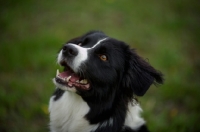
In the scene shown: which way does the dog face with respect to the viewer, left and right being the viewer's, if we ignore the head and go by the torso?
facing the viewer and to the left of the viewer
